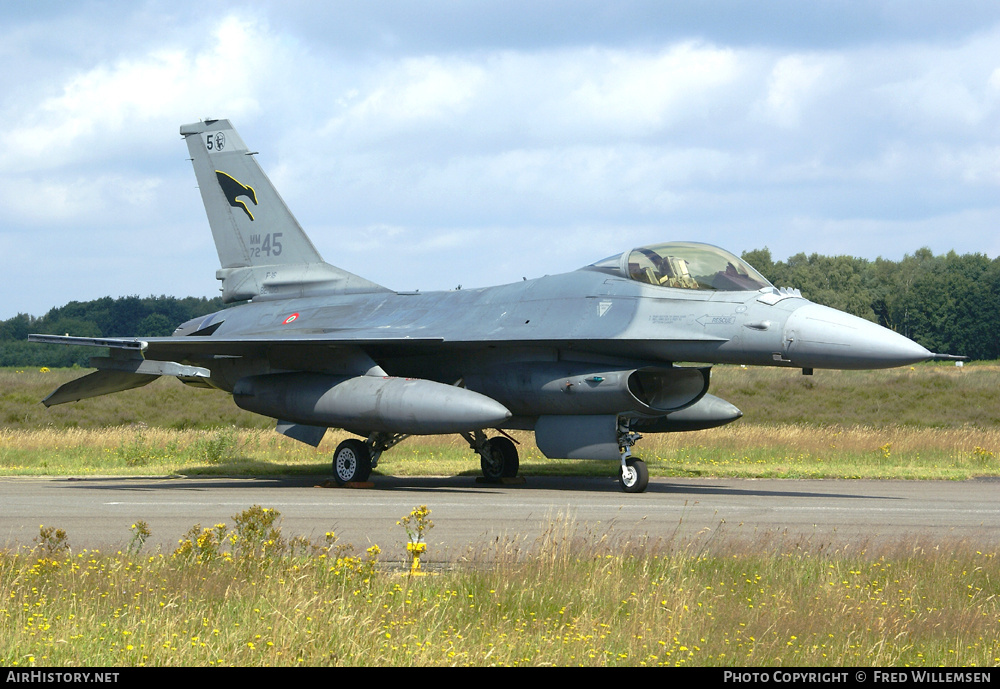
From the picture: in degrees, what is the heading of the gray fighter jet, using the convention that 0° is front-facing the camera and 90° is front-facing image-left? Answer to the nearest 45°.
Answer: approximately 315°
